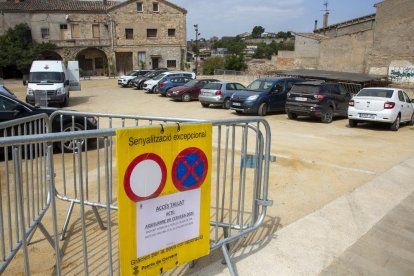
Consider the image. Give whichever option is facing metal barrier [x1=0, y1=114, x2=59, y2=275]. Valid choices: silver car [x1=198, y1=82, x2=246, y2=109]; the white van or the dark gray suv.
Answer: the white van

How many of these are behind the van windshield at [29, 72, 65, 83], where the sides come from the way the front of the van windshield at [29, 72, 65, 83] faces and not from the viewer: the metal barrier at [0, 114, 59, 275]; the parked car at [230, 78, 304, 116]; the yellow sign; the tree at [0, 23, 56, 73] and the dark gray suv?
1

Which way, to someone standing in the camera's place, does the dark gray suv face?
facing away from the viewer and to the right of the viewer

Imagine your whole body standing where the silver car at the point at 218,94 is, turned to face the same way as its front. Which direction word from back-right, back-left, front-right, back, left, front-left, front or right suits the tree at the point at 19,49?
left

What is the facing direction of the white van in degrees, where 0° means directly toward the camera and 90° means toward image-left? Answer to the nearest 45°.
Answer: approximately 0°

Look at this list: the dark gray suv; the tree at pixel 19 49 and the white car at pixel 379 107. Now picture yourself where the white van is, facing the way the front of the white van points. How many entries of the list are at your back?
1

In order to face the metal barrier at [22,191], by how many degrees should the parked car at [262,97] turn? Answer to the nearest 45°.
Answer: approximately 45° to its left

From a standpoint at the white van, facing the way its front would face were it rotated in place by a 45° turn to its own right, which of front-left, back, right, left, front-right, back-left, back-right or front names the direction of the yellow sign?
front-left

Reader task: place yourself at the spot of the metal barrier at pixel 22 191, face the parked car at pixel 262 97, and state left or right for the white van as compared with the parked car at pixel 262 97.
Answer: left

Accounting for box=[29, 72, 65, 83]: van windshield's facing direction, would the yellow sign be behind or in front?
in front

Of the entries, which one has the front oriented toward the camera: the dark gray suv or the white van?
the white van

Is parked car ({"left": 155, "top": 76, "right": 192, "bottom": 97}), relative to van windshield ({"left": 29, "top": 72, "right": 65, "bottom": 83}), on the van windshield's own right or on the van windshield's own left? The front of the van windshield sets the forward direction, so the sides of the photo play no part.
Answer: on the van windshield's own left

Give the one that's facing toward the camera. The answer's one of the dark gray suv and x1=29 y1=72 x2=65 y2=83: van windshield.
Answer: the van windshield

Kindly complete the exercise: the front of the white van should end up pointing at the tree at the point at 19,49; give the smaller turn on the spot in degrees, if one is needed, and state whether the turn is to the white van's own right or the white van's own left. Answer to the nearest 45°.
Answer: approximately 180°
